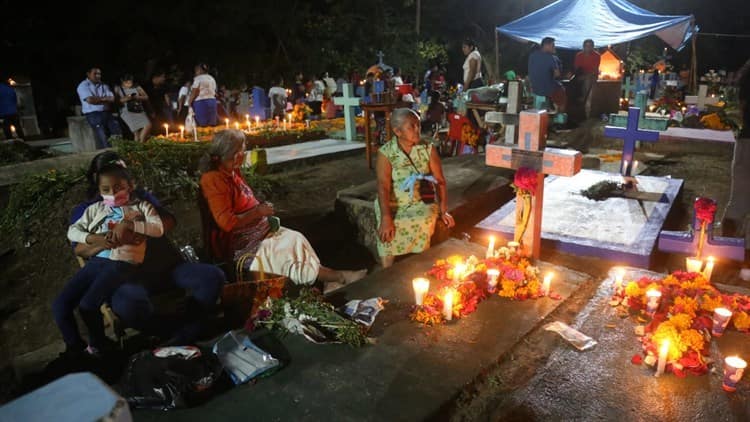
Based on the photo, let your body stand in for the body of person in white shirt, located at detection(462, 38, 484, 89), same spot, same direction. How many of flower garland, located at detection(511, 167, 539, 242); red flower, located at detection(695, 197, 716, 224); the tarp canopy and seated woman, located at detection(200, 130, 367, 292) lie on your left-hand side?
3

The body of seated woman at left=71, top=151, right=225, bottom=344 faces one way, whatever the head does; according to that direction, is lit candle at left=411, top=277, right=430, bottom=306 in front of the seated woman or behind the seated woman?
in front

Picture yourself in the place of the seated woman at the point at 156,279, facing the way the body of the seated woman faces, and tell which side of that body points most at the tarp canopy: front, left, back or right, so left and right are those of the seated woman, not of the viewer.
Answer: left

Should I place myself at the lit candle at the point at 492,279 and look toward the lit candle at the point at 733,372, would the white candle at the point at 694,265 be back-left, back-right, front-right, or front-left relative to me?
front-left

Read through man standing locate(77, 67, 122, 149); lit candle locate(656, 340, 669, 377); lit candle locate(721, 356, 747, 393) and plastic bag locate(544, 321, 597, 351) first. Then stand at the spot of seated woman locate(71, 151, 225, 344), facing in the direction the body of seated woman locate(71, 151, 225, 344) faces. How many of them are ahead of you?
3

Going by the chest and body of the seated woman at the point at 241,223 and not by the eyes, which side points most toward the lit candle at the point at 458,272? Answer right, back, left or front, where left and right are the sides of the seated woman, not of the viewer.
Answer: front

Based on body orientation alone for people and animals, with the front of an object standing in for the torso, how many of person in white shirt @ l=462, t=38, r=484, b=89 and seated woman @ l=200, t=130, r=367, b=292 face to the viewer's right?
1

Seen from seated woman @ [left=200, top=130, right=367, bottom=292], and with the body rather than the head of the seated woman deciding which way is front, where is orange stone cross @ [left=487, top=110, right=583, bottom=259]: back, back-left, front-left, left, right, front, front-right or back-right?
front

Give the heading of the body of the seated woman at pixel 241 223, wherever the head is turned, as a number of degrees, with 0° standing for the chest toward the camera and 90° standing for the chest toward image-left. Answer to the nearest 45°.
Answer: approximately 270°

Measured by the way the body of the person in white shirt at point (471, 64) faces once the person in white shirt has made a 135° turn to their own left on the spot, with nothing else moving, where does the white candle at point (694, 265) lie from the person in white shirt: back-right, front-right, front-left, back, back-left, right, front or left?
front-right

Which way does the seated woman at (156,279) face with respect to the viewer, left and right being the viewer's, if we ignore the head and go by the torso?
facing the viewer and to the right of the viewer
